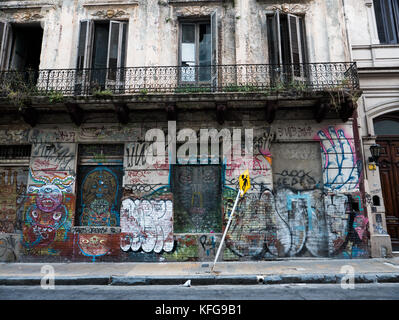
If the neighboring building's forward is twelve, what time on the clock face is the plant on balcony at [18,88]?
The plant on balcony is roughly at 2 o'clock from the neighboring building.

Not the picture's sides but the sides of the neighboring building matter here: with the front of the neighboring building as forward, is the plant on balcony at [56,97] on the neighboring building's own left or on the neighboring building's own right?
on the neighboring building's own right

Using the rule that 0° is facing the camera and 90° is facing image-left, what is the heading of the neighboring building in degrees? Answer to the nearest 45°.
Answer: approximately 0°

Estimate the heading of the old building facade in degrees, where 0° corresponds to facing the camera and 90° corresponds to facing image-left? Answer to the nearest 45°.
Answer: approximately 0°

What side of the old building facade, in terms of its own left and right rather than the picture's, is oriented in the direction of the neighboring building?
left

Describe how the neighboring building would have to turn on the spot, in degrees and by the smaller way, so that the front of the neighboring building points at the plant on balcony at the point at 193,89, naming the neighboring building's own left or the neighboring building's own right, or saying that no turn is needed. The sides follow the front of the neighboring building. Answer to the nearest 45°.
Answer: approximately 45° to the neighboring building's own right

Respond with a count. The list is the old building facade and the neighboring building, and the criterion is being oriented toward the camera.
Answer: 2

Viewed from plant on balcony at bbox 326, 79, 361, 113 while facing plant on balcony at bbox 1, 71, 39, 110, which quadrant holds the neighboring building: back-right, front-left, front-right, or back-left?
back-right
